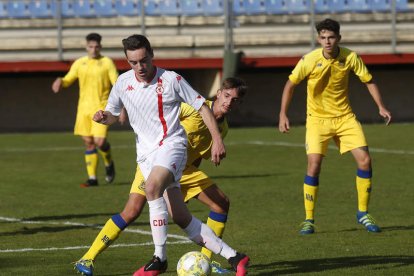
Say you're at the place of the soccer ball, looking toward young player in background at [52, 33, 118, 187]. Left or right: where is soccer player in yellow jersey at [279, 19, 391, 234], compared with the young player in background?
right

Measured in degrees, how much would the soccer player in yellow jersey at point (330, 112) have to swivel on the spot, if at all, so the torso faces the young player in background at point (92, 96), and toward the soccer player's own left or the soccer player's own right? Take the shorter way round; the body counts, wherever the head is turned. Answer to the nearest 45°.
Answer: approximately 135° to the soccer player's own right

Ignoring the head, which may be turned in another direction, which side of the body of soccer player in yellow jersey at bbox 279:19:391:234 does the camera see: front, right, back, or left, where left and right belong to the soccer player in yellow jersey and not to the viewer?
front

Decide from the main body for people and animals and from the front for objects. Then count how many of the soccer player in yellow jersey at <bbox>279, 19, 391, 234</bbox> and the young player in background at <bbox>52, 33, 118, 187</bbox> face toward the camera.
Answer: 2

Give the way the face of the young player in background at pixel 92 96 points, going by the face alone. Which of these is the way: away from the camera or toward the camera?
toward the camera

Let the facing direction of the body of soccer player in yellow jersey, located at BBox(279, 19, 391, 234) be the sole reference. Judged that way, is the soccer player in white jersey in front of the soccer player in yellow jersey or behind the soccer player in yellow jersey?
in front

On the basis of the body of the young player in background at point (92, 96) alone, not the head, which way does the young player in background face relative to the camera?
toward the camera

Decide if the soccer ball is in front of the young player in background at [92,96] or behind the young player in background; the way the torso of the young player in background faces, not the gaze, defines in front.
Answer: in front

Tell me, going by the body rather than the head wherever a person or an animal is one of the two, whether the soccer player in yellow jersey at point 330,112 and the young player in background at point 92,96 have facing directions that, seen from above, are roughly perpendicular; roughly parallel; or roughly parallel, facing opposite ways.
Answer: roughly parallel

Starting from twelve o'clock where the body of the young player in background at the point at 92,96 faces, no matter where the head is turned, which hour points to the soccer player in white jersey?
The soccer player in white jersey is roughly at 12 o'clock from the young player in background.
